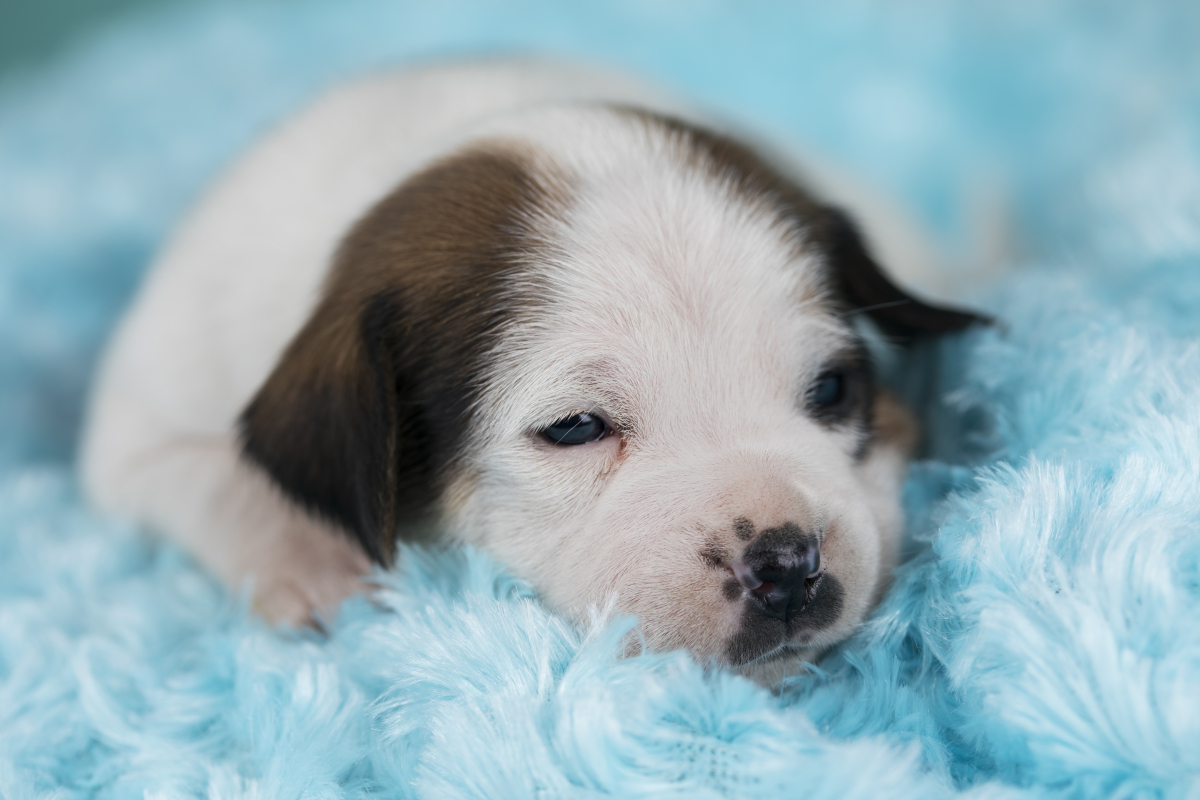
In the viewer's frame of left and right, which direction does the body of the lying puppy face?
facing the viewer and to the right of the viewer
